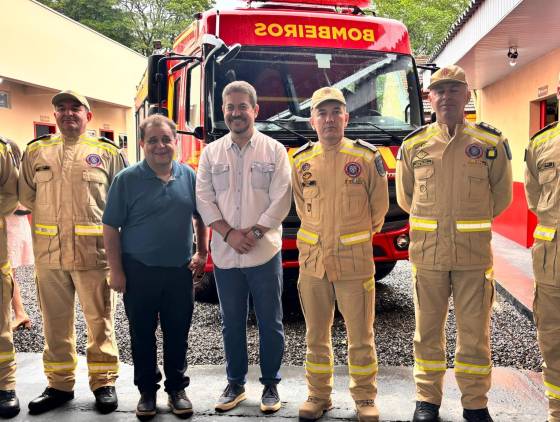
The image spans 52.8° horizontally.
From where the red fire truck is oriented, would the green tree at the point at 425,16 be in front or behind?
behind

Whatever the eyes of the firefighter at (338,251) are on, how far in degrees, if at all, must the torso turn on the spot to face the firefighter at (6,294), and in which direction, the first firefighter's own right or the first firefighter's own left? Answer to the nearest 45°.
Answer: approximately 90° to the first firefighter's own right

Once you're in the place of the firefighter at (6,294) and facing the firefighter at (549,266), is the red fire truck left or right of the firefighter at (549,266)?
left

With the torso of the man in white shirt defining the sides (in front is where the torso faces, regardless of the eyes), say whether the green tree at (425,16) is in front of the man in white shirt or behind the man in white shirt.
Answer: behind

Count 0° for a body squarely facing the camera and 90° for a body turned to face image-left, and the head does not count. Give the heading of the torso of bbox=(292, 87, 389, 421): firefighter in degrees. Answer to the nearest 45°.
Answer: approximately 0°

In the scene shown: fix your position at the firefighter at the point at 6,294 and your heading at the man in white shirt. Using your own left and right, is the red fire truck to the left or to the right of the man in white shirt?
left

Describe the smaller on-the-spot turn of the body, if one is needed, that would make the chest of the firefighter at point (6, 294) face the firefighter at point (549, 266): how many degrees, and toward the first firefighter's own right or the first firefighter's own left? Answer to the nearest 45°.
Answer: approximately 45° to the first firefighter's own left

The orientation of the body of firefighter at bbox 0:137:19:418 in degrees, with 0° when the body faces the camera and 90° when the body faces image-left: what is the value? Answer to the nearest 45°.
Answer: approximately 0°

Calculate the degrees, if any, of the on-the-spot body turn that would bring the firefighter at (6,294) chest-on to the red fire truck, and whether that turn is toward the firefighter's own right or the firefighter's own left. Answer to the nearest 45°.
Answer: approximately 90° to the firefighter's own left

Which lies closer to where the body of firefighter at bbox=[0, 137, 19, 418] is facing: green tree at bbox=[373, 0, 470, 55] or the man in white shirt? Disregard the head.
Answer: the man in white shirt

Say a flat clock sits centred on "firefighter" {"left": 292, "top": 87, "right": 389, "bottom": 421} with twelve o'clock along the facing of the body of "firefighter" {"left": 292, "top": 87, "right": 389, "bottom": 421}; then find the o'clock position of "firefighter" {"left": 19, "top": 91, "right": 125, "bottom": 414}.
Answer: "firefighter" {"left": 19, "top": 91, "right": 125, "bottom": 414} is roughly at 3 o'clock from "firefighter" {"left": 292, "top": 87, "right": 389, "bottom": 421}.
